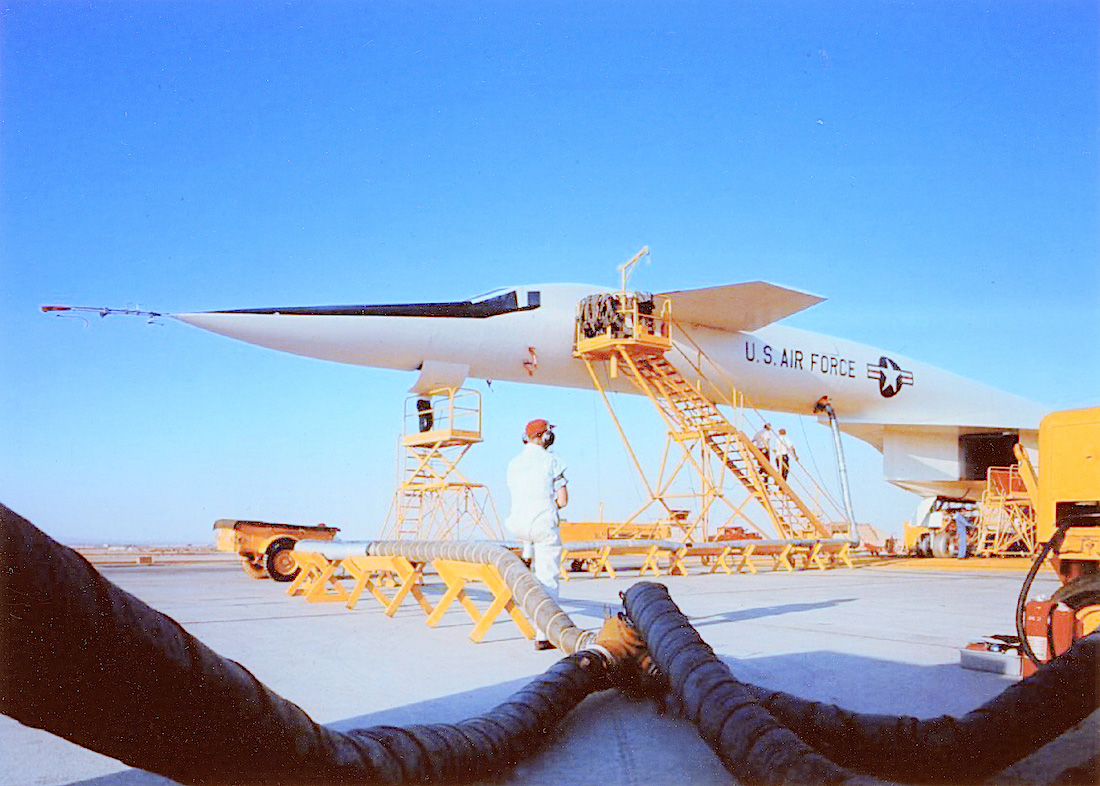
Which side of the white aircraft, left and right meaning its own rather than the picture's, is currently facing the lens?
left

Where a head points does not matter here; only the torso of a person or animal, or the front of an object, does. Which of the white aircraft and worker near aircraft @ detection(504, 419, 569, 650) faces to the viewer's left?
the white aircraft

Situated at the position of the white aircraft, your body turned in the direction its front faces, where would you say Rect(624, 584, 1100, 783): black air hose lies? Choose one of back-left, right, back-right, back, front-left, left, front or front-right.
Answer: left

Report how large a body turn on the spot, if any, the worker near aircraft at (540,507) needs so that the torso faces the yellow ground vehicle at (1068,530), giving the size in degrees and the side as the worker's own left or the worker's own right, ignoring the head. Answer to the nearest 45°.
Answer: approximately 90° to the worker's own right

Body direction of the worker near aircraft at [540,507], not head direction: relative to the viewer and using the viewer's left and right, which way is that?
facing away from the viewer and to the right of the viewer

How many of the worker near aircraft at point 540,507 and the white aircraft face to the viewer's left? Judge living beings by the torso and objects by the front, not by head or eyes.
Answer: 1

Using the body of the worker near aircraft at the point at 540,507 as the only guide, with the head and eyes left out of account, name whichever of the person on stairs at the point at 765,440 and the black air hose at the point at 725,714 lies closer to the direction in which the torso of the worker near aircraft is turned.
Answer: the person on stairs

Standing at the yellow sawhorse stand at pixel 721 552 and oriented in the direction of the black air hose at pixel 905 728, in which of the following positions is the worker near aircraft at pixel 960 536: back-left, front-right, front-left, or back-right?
back-left

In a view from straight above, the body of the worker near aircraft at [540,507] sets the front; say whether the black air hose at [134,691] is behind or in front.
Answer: behind

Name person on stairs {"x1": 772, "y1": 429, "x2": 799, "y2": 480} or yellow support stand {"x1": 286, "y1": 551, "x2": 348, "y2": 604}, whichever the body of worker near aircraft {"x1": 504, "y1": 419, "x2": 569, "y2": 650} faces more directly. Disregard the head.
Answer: the person on stairs

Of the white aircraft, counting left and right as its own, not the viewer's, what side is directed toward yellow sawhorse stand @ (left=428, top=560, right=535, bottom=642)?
left
